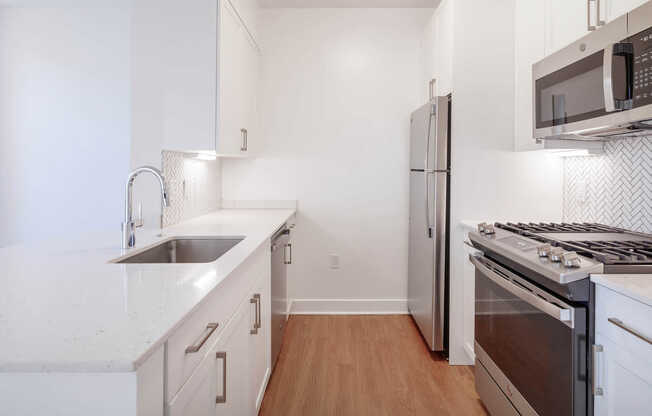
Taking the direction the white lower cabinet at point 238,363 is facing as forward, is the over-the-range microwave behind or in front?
in front

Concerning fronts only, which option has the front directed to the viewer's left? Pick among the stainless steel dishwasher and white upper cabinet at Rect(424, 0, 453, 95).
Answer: the white upper cabinet

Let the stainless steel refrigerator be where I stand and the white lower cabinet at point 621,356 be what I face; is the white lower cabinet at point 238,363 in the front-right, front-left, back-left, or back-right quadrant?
front-right

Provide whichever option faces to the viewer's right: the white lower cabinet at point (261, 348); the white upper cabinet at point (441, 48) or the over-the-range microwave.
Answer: the white lower cabinet

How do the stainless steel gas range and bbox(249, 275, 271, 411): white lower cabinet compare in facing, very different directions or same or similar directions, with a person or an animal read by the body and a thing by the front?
very different directions

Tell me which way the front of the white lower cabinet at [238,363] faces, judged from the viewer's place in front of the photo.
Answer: facing to the right of the viewer

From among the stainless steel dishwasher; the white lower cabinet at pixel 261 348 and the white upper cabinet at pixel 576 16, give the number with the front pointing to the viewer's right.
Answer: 2

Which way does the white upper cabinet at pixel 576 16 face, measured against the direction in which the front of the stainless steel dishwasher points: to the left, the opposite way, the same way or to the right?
the opposite way

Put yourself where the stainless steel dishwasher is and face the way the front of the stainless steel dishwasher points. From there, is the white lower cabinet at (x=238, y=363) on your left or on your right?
on your right

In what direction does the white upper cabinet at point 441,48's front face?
to the viewer's left

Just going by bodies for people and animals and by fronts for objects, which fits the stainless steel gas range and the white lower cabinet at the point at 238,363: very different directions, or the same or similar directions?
very different directions

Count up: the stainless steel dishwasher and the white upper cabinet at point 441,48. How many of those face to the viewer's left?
1

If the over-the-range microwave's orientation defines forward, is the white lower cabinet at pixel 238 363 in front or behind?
in front

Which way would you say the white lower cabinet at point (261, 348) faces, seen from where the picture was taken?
facing to the right of the viewer

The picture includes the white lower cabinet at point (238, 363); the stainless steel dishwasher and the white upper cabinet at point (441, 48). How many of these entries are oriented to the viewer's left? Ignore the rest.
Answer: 1

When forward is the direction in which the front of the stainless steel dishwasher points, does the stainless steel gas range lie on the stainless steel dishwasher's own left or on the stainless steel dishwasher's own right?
on the stainless steel dishwasher's own right

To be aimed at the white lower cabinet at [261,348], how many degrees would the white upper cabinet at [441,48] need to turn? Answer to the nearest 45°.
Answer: approximately 45° to its left

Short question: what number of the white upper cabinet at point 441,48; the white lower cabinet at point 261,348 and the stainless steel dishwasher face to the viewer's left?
1
